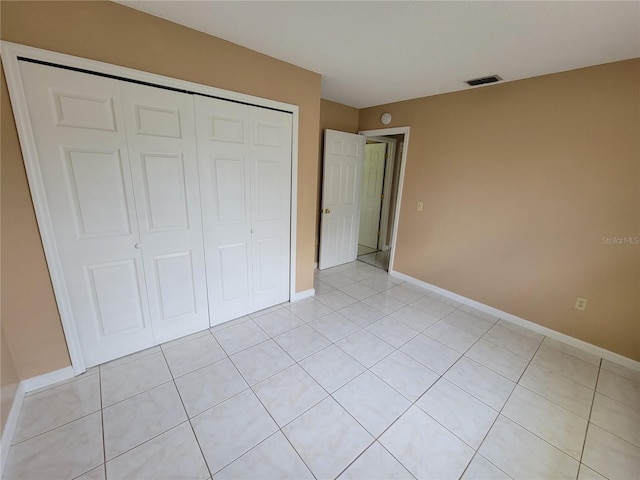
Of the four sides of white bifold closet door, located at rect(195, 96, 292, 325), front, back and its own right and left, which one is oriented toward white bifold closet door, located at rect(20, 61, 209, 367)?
right

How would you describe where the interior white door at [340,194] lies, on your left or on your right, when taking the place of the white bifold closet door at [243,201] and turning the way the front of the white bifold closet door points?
on your left

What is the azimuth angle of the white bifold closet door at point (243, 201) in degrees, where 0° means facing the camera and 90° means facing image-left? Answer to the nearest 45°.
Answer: approximately 315°

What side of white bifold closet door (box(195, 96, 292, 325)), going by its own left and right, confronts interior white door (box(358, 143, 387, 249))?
left
